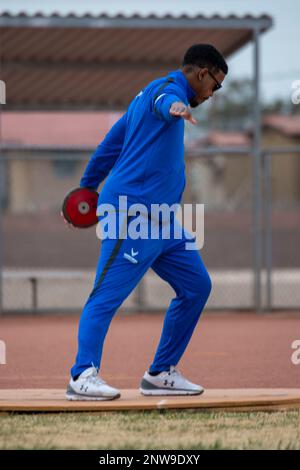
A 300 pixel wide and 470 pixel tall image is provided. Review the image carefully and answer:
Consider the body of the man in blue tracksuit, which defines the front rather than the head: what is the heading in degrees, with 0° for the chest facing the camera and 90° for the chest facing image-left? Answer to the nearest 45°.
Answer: approximately 270°

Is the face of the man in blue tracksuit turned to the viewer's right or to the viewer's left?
to the viewer's right

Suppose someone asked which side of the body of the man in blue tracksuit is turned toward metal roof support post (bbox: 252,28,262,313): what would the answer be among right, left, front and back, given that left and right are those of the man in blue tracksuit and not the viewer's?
left
